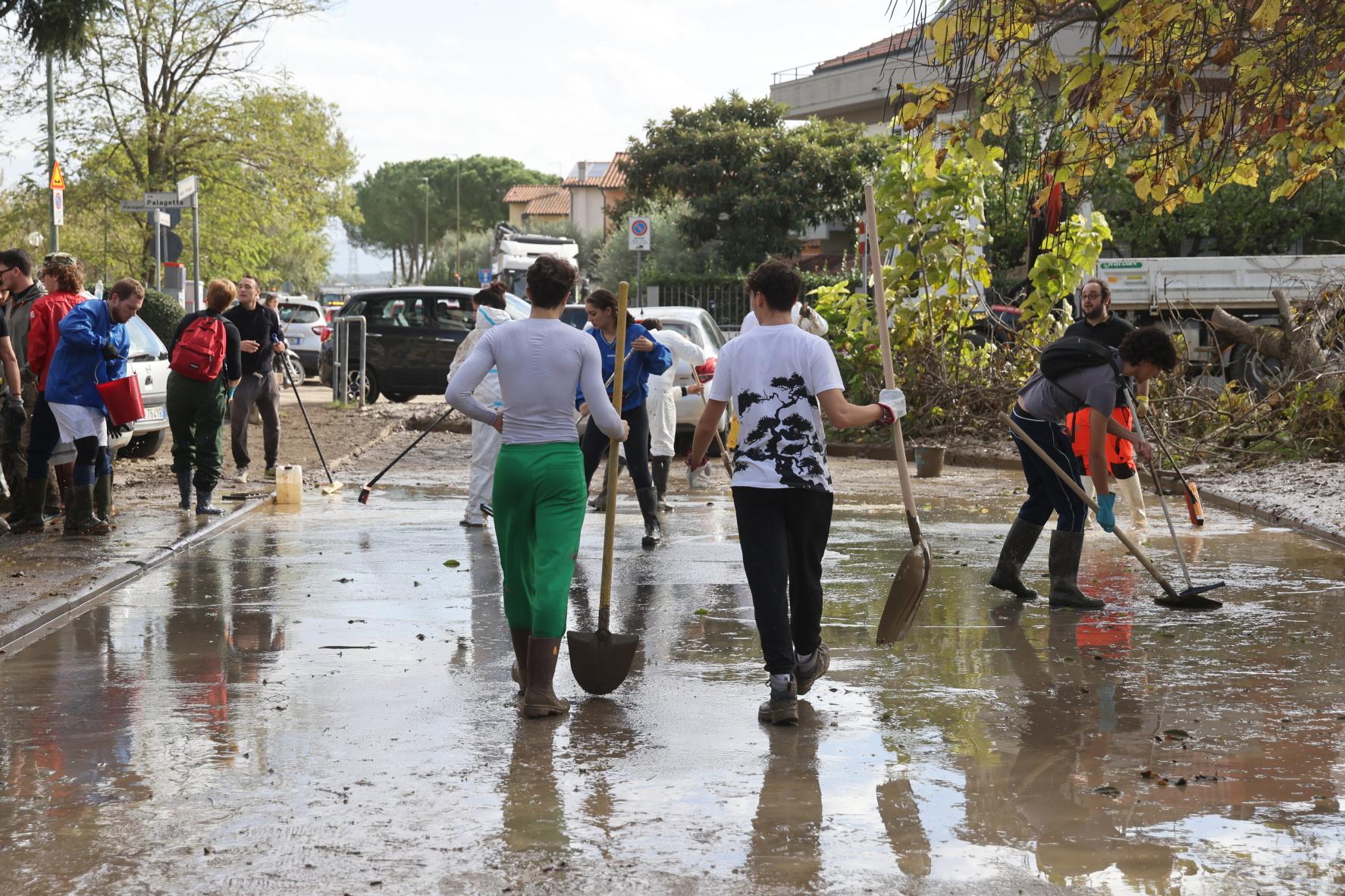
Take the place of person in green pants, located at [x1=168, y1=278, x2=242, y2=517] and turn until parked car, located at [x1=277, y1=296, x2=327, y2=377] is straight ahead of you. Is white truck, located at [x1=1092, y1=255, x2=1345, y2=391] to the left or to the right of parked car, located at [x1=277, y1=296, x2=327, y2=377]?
right

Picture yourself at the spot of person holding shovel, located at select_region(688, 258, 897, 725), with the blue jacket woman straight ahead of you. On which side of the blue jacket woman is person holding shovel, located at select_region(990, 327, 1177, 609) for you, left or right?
right

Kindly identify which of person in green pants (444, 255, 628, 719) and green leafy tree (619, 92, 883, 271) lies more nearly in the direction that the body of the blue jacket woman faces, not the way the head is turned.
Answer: the person in green pants

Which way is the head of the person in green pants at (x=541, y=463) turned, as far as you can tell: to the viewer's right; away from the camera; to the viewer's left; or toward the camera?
away from the camera

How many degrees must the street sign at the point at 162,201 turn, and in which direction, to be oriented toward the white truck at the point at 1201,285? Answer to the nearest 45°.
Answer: approximately 90° to its left

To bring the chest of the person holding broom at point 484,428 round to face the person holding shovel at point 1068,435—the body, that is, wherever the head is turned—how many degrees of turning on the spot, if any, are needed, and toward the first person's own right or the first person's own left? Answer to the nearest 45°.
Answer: approximately 135° to the first person's own left

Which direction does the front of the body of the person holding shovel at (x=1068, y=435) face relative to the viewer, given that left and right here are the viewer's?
facing to the right of the viewer

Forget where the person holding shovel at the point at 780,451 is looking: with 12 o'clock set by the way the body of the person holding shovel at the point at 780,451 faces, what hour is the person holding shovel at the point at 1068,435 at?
the person holding shovel at the point at 1068,435 is roughly at 1 o'clock from the person holding shovel at the point at 780,451.
